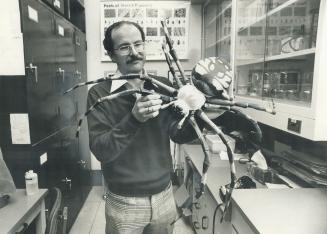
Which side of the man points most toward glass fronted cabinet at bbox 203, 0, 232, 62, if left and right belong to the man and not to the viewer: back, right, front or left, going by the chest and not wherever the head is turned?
left

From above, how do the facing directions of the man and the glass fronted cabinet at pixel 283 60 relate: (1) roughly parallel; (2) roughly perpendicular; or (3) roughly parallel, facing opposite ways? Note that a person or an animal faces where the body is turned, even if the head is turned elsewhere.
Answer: roughly perpendicular

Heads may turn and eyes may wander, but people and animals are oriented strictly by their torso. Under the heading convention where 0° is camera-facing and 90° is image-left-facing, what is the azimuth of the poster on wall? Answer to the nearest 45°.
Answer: approximately 0°

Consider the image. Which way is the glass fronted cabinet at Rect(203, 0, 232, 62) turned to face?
to the viewer's left

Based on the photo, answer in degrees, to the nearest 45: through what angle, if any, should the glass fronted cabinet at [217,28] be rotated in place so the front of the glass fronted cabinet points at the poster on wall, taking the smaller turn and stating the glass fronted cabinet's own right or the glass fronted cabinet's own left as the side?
approximately 45° to the glass fronted cabinet's own right

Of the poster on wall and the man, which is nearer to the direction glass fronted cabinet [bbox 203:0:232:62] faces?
the poster on wall
